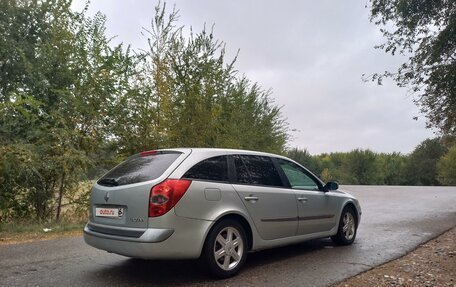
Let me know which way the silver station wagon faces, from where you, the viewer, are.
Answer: facing away from the viewer and to the right of the viewer

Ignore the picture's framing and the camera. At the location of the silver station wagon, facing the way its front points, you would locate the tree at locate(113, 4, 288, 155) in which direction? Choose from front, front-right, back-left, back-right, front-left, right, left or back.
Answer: front-left

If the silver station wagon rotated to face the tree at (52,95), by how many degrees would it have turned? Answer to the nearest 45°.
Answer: approximately 90° to its left
